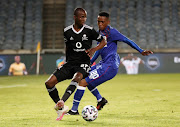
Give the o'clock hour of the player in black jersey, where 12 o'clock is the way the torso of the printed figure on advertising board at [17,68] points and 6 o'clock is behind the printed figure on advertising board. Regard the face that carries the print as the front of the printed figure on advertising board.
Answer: The player in black jersey is roughly at 12 o'clock from the printed figure on advertising board.

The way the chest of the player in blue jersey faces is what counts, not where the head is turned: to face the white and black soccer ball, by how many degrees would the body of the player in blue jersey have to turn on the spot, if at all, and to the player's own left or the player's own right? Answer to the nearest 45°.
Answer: approximately 45° to the player's own left

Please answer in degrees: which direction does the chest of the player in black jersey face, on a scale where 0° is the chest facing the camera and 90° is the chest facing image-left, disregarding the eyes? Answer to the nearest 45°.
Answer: approximately 0°

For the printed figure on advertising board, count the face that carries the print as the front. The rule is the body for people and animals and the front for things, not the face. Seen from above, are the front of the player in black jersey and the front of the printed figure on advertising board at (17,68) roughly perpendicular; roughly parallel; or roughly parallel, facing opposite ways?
roughly parallel

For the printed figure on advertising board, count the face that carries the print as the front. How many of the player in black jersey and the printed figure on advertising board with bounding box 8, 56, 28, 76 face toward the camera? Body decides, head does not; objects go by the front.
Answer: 2

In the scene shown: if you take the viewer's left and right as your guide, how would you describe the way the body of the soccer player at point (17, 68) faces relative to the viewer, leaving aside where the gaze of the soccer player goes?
facing the viewer
